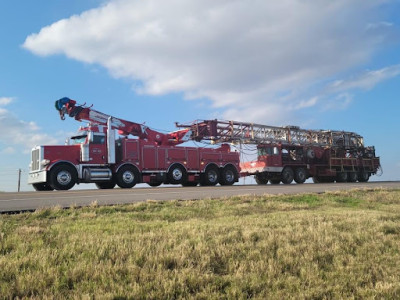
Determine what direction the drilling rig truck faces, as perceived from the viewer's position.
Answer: facing the viewer and to the left of the viewer
